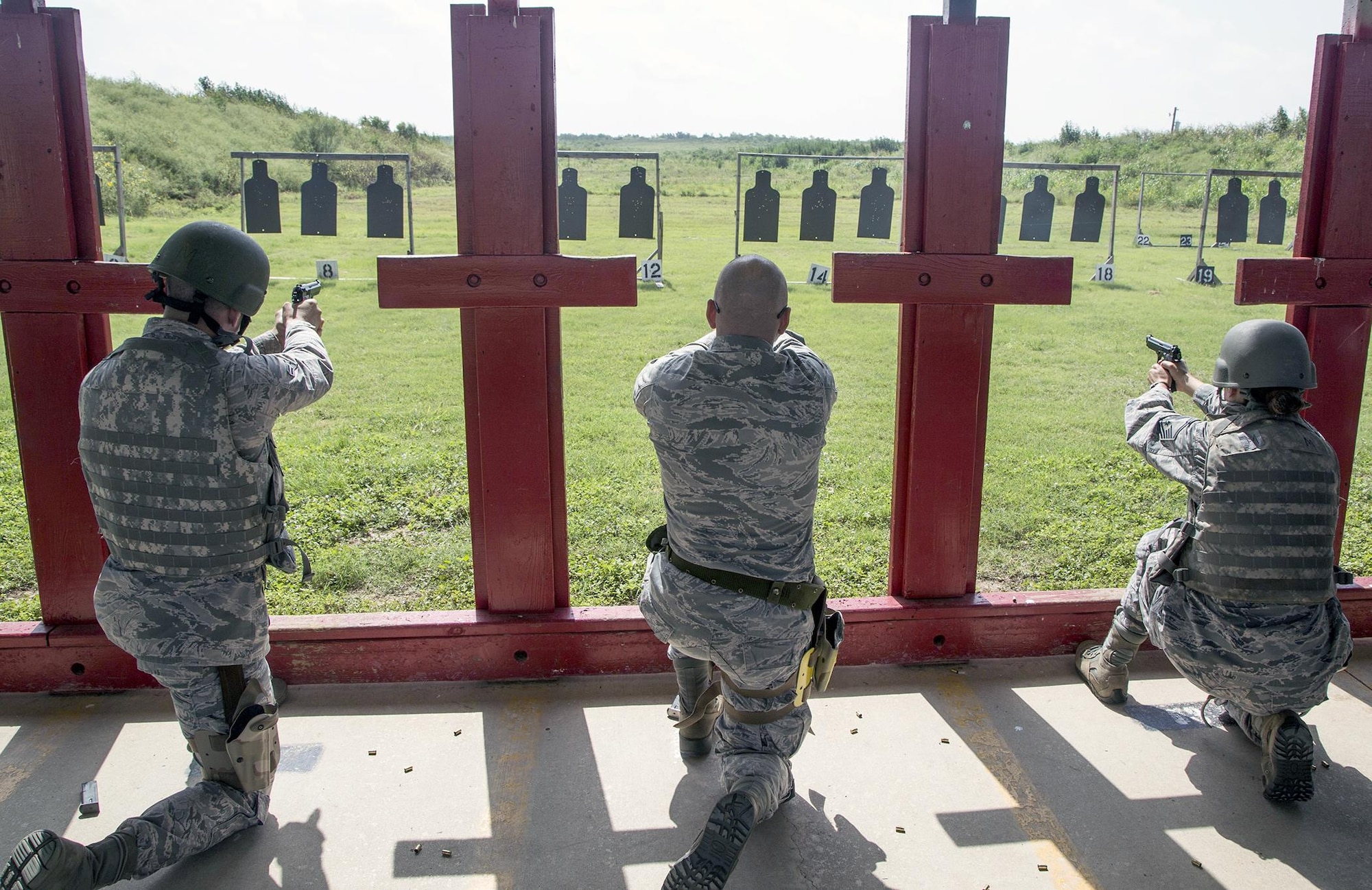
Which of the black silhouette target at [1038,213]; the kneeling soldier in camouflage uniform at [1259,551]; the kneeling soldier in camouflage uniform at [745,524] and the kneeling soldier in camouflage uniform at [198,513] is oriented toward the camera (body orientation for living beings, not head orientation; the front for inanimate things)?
the black silhouette target

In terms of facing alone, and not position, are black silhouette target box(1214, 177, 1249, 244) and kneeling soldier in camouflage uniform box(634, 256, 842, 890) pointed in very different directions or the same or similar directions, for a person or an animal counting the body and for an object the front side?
very different directions

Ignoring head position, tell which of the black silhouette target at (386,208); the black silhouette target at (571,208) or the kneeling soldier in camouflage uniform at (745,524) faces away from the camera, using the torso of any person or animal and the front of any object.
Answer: the kneeling soldier in camouflage uniform

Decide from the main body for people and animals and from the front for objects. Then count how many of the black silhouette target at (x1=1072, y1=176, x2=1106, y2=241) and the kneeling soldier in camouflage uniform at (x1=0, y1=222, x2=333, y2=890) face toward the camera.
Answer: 1

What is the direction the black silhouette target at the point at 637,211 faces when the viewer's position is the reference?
facing the viewer

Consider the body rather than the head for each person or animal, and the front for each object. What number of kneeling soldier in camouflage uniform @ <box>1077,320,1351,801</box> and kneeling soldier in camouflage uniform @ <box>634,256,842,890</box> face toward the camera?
0

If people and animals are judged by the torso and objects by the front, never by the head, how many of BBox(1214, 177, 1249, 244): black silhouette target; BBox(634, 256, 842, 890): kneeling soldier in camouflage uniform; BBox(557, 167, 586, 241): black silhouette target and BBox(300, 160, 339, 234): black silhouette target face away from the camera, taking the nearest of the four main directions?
1

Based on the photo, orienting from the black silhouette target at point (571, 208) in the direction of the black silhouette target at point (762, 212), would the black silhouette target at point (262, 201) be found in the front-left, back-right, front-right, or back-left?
back-left

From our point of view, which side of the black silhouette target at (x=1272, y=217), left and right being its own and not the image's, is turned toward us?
front

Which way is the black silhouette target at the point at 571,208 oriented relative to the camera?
toward the camera

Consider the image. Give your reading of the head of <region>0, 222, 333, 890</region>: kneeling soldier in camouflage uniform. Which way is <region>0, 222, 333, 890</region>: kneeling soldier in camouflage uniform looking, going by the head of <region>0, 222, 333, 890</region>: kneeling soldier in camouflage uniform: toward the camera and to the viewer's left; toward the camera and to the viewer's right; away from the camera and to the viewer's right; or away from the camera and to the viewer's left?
away from the camera and to the viewer's right

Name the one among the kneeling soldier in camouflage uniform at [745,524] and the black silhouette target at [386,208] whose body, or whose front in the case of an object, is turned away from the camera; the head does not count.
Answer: the kneeling soldier in camouflage uniform

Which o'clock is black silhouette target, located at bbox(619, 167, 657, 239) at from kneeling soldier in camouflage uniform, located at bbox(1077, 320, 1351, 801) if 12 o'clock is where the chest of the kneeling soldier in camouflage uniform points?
The black silhouette target is roughly at 11 o'clock from the kneeling soldier in camouflage uniform.

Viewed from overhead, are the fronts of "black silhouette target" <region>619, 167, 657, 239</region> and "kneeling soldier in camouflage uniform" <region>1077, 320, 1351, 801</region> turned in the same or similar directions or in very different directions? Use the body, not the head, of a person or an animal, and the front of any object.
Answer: very different directions

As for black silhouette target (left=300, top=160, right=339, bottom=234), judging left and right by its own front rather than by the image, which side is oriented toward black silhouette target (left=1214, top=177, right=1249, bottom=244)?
left

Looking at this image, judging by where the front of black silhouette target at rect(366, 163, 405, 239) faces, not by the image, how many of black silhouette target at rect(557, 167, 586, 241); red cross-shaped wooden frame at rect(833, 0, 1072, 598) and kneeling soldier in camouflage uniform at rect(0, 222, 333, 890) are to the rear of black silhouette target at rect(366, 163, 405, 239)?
0

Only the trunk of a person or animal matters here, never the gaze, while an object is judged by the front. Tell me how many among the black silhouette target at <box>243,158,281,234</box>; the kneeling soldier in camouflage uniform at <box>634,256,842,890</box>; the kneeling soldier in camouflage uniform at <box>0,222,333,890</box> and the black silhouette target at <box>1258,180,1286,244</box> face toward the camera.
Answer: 2

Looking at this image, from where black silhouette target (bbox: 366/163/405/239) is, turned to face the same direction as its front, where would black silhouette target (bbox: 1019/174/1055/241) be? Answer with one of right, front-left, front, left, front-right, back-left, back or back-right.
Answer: left

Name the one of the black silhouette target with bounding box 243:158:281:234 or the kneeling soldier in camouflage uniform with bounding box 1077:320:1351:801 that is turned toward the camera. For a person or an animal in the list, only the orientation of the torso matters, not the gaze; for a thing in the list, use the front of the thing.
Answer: the black silhouette target

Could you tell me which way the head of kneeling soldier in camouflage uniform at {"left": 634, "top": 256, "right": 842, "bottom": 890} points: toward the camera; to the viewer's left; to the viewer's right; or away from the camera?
away from the camera

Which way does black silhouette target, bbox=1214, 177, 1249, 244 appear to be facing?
toward the camera

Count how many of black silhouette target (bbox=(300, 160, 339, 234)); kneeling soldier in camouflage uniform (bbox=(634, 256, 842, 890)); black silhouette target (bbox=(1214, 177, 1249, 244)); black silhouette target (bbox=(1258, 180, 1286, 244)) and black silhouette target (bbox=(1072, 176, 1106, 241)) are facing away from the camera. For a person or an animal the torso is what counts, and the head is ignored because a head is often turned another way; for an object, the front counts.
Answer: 1
